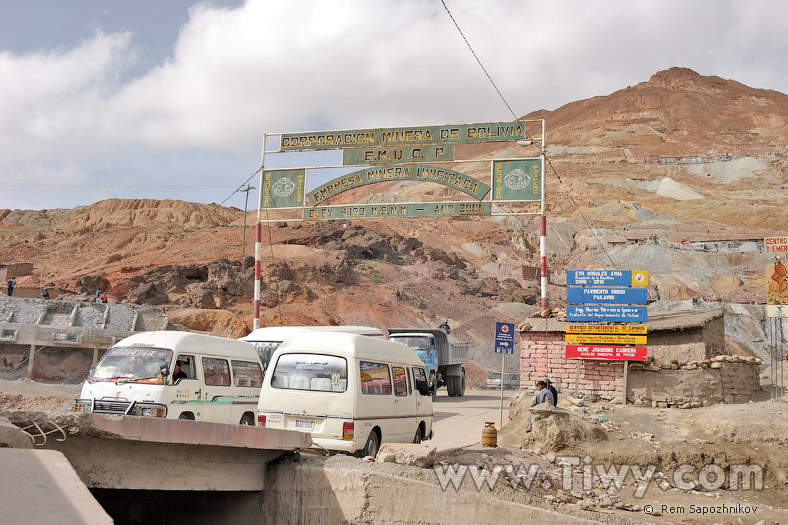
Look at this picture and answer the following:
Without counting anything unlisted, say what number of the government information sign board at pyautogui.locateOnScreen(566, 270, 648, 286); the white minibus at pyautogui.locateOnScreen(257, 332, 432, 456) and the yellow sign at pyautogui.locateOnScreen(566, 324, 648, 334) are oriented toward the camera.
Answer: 2

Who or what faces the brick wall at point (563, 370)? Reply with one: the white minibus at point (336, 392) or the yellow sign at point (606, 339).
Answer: the white minibus

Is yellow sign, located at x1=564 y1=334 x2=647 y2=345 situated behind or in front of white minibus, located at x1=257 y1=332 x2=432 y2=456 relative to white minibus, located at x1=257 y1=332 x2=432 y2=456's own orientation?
in front

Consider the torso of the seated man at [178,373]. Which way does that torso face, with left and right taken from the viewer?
facing the viewer and to the left of the viewer

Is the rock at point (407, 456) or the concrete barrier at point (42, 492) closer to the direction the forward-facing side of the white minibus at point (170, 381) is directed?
the concrete barrier

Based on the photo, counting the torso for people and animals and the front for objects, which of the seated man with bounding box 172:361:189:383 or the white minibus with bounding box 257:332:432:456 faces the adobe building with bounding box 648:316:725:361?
the white minibus

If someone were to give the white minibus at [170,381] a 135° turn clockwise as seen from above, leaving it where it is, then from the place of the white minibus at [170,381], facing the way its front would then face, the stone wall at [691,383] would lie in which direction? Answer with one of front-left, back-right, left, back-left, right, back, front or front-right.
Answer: right

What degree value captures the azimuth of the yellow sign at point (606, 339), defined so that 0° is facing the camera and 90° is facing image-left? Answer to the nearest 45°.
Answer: approximately 0°

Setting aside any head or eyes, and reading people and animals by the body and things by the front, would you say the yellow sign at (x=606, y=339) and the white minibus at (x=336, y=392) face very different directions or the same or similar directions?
very different directions
